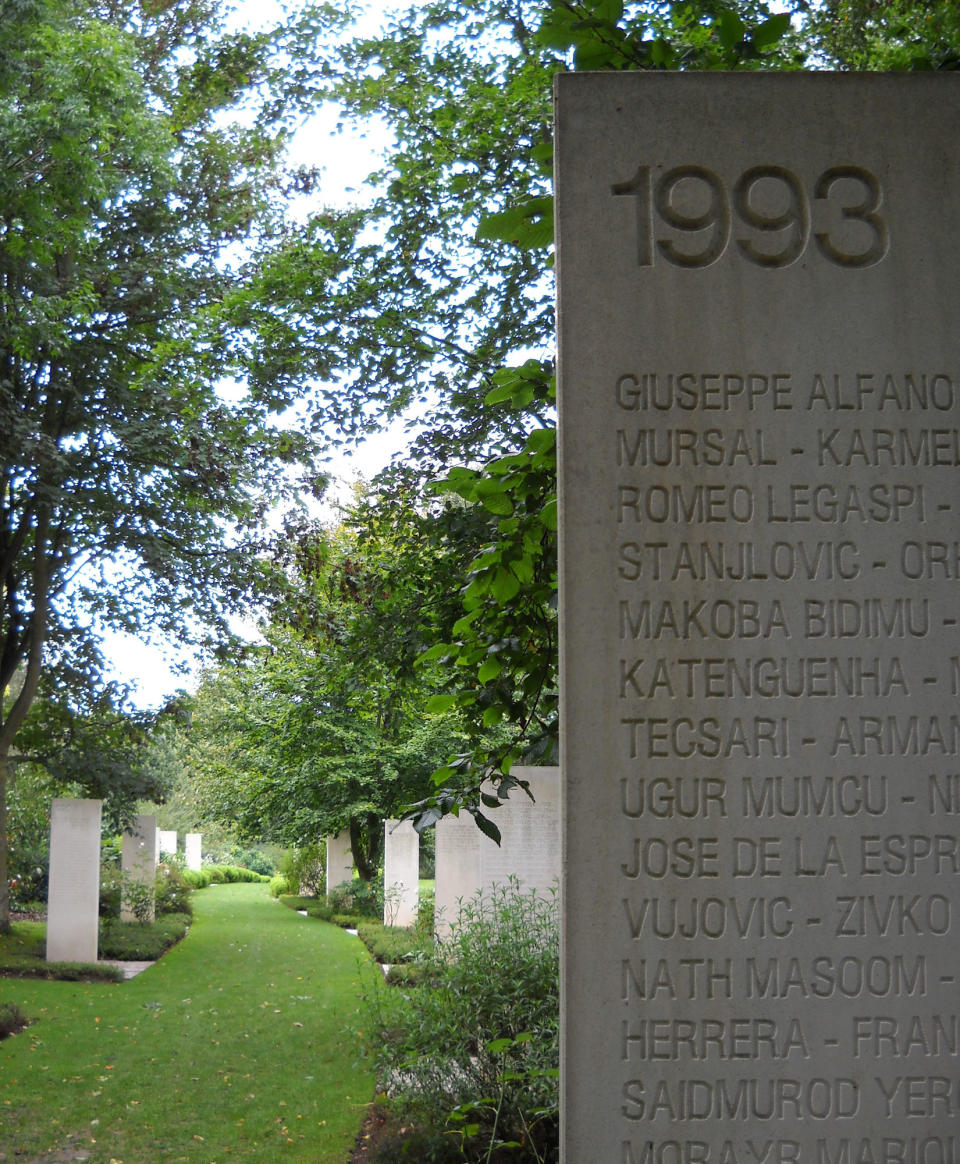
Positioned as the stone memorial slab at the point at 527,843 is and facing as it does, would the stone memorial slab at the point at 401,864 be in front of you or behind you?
behind

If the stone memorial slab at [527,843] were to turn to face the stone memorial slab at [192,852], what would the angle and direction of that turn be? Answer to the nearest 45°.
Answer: approximately 180°

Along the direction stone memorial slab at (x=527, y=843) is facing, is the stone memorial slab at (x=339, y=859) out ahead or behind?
behind

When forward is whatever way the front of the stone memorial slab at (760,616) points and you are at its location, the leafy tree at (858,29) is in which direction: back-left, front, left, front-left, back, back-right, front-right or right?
back

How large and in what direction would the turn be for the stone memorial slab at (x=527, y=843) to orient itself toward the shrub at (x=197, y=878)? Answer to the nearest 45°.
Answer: approximately 180°

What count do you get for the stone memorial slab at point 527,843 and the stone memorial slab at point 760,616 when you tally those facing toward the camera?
2

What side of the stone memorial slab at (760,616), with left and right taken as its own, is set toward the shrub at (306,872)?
back

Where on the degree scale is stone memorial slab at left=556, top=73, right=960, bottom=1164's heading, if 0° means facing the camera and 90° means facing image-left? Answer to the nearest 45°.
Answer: approximately 0°
